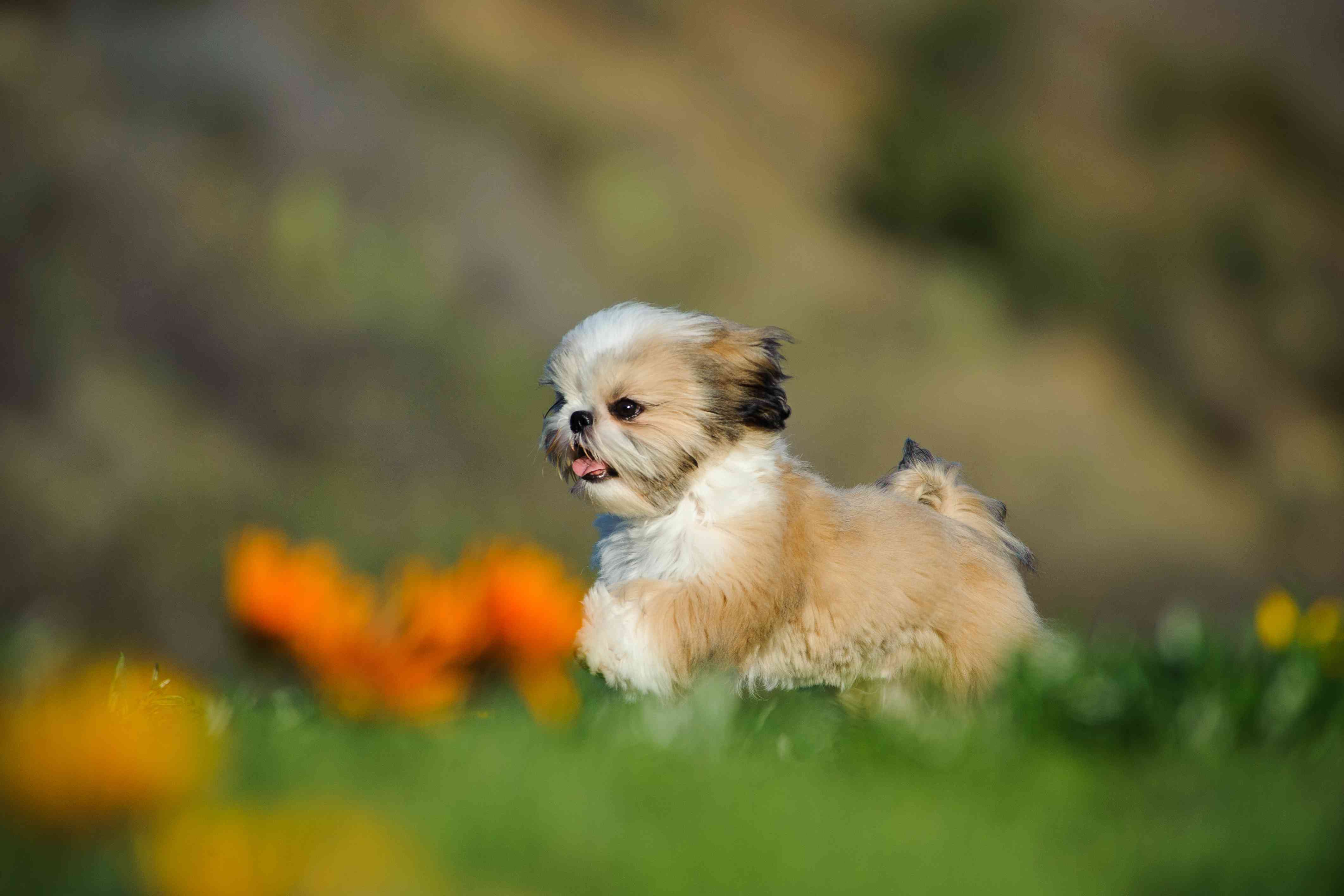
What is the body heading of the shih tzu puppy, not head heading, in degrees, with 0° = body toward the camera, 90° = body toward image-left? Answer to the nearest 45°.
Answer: approximately 90°

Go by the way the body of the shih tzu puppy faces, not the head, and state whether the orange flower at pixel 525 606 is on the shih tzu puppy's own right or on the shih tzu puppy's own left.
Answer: on the shih tzu puppy's own left

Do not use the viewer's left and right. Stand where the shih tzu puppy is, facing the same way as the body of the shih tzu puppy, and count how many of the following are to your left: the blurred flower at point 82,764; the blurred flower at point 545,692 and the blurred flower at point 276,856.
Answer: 3

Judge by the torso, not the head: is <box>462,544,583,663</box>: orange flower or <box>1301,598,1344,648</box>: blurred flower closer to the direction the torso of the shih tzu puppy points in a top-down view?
the orange flower

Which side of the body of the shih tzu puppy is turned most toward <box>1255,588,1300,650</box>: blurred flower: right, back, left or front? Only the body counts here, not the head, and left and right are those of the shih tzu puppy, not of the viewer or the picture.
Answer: back

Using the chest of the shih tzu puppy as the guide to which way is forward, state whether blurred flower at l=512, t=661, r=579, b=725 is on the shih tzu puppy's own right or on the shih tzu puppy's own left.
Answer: on the shih tzu puppy's own left

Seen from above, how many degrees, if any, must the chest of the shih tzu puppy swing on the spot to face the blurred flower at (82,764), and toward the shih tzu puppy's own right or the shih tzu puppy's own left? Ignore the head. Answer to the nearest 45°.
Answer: approximately 90° to the shih tzu puppy's own left

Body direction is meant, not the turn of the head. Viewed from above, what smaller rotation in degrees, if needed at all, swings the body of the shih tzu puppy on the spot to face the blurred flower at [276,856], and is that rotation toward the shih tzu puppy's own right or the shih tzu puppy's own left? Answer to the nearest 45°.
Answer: approximately 90° to the shih tzu puppy's own left

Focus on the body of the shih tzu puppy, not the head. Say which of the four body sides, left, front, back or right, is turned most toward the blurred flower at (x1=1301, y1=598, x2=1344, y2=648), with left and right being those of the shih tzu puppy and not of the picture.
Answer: back
